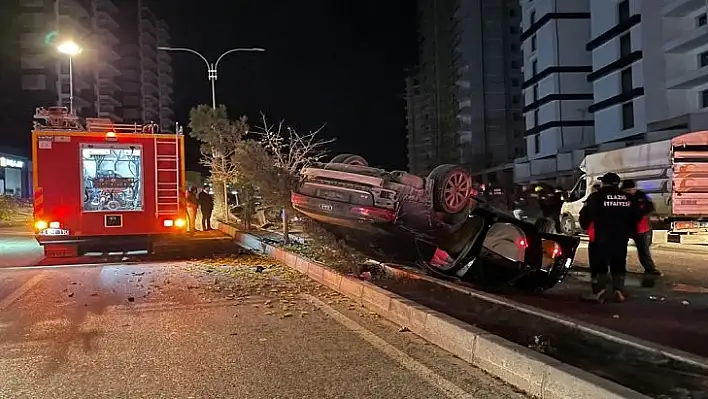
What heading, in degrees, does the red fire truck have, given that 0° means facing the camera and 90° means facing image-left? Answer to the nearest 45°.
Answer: approximately 180°

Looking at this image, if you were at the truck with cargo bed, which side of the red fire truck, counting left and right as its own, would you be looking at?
right

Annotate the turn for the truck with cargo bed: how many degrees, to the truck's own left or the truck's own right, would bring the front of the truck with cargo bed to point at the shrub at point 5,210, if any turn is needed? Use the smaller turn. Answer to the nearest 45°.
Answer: approximately 45° to the truck's own left

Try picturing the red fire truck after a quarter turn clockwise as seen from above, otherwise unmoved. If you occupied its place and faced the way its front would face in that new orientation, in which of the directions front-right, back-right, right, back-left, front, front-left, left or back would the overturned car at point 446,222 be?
front-right

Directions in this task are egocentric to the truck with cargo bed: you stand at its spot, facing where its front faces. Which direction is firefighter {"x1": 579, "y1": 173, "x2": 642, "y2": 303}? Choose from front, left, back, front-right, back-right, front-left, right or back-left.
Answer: back-left

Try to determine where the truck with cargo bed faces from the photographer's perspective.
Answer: facing away from the viewer and to the left of the viewer

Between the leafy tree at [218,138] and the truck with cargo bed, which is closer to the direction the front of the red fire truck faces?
the leafy tree

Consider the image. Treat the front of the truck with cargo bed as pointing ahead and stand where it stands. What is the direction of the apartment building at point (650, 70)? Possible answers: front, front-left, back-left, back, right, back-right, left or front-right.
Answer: front-right
